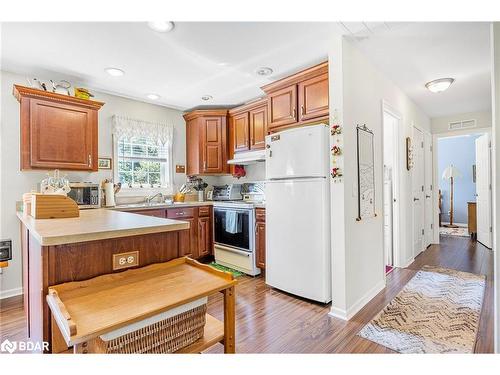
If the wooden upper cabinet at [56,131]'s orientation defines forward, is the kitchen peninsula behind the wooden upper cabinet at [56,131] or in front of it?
in front

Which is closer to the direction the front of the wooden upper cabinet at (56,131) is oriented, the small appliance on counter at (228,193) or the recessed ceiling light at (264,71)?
the recessed ceiling light

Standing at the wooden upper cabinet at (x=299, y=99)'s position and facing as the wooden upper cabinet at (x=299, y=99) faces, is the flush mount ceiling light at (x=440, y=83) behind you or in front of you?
behind

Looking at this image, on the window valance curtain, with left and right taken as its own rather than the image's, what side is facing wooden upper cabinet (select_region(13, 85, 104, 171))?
right

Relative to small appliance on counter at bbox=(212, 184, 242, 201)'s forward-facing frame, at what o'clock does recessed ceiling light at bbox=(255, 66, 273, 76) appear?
The recessed ceiling light is roughly at 10 o'clock from the small appliance on counter.

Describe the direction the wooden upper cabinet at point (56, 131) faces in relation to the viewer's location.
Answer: facing the viewer and to the right of the viewer

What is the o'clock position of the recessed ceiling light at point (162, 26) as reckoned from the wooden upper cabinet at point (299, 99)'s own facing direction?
The recessed ceiling light is roughly at 12 o'clock from the wooden upper cabinet.

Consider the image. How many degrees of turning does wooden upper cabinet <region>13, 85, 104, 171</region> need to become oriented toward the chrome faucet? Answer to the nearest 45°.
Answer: approximately 90° to its left

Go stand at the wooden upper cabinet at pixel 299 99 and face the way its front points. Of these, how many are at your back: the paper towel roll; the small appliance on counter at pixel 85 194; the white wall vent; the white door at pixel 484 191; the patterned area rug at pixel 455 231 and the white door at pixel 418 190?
4

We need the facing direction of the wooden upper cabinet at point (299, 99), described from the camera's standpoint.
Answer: facing the viewer and to the left of the viewer
